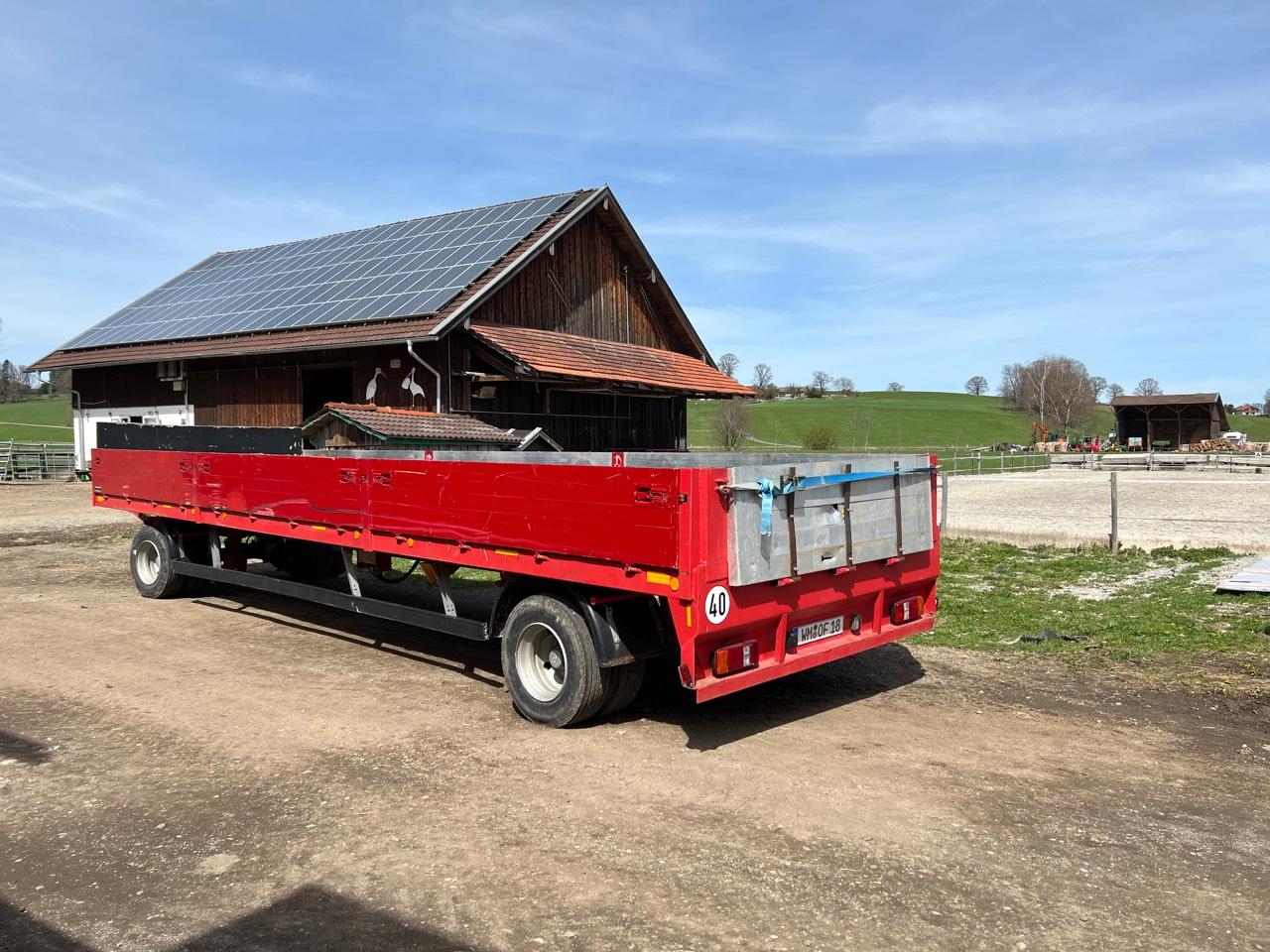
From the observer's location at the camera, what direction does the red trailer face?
facing away from the viewer and to the left of the viewer

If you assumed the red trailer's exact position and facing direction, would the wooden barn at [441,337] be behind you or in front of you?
in front

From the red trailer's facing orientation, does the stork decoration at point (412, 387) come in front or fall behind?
in front

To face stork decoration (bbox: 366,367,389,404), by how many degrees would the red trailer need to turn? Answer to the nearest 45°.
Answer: approximately 45° to its right

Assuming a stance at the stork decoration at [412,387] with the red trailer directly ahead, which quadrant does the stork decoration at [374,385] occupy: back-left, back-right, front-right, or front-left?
back-right

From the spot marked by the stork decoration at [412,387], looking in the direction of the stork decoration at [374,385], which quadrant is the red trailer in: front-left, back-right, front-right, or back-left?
back-left
